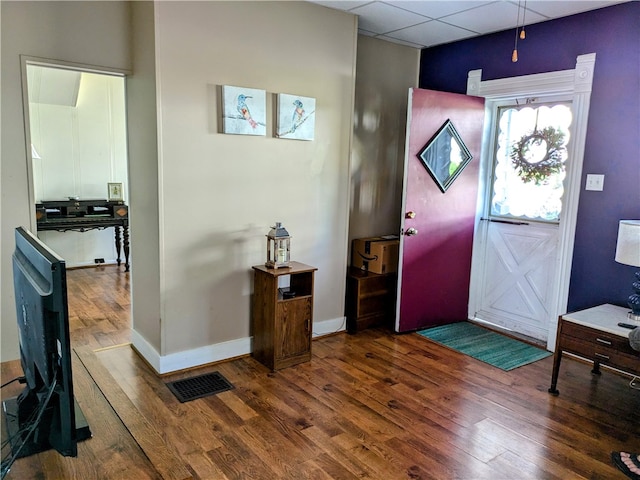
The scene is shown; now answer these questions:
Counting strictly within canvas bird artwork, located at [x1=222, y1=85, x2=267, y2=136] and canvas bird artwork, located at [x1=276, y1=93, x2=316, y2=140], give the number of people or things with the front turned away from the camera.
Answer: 0

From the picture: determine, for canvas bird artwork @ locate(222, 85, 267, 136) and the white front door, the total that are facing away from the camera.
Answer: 0

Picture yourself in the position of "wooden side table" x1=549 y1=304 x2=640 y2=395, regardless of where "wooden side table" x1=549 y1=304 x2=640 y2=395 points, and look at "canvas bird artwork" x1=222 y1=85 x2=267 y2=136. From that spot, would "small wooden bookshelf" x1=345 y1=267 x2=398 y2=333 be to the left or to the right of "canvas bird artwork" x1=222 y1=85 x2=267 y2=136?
right

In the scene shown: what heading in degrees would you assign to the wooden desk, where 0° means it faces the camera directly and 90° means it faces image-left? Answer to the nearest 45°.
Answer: approximately 0°

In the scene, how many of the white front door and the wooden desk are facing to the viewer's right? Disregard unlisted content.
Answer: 0

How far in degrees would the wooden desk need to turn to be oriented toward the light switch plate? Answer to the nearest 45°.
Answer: approximately 45° to its left

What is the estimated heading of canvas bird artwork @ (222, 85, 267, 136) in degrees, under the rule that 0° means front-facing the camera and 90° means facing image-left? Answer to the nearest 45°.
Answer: approximately 315°

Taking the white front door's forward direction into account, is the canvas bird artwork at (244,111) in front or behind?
in front

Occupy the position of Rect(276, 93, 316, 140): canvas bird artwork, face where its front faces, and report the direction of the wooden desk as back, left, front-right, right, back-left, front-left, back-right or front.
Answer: back
